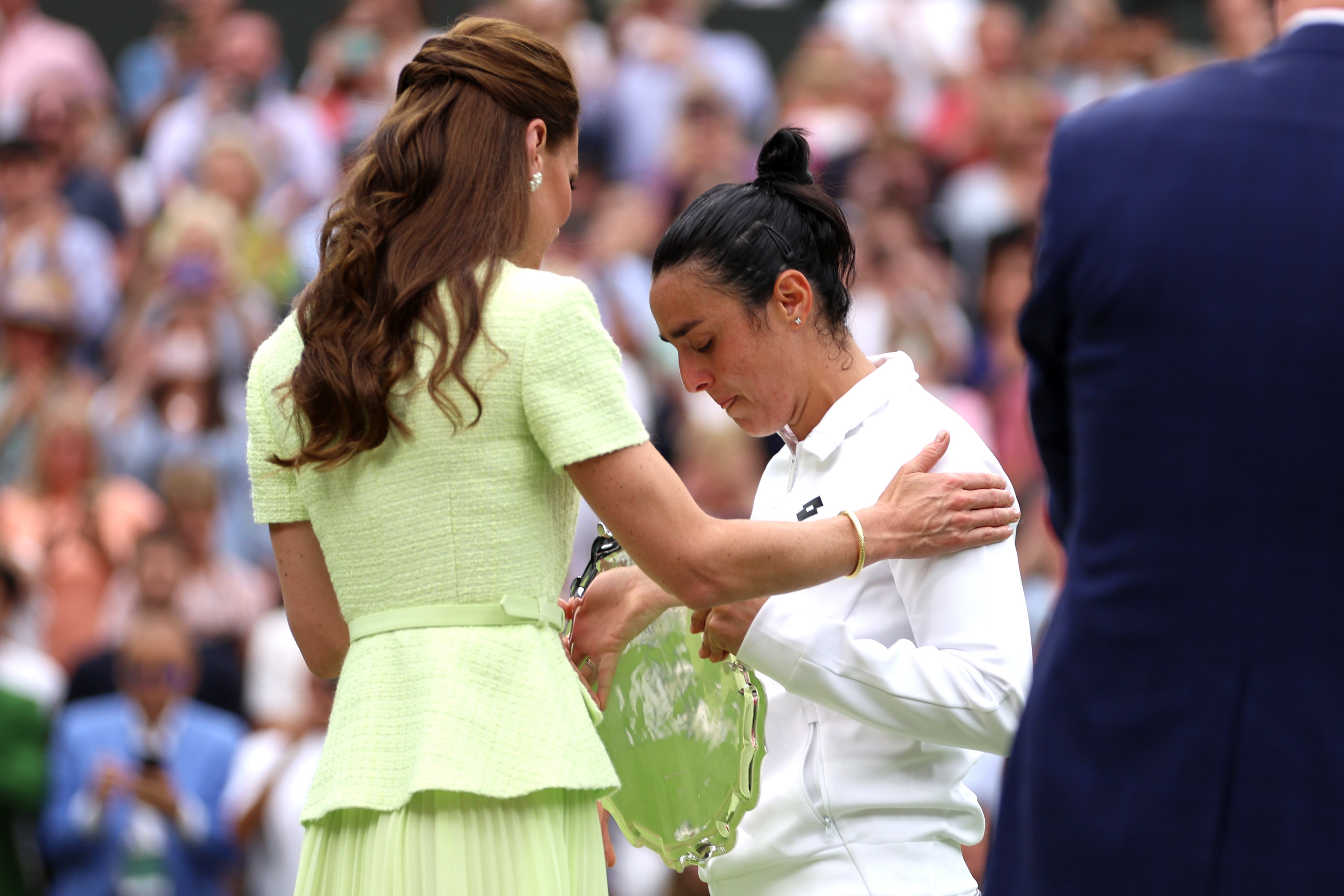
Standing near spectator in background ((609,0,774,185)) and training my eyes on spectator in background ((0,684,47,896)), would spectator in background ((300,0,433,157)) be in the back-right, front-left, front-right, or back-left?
front-right

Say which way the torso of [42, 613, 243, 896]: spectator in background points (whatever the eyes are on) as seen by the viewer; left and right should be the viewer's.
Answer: facing the viewer

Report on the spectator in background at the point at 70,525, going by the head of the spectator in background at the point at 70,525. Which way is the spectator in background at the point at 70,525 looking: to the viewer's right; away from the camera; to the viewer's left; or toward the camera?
toward the camera

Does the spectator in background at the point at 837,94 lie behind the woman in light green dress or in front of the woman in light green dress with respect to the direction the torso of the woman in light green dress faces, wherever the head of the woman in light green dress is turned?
in front

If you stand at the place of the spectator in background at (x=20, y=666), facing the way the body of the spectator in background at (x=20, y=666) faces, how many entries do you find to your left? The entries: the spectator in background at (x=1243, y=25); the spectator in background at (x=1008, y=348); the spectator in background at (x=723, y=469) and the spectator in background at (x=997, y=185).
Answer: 4

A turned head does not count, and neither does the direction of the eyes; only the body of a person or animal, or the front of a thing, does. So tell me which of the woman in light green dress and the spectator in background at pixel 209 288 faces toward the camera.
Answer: the spectator in background

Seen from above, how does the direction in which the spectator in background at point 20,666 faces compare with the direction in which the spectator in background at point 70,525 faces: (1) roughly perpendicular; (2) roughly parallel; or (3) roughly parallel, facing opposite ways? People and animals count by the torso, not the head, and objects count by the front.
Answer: roughly parallel

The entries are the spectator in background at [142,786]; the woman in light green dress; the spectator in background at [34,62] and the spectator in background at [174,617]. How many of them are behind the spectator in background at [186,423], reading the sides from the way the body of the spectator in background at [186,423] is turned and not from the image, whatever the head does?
1

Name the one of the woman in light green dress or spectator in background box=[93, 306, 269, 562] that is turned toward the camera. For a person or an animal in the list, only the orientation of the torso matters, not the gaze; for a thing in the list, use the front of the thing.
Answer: the spectator in background

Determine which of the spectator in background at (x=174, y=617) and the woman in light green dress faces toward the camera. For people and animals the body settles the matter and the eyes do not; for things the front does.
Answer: the spectator in background

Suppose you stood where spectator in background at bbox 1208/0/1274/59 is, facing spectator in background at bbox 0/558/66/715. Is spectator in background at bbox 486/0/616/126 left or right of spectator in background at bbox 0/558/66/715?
right

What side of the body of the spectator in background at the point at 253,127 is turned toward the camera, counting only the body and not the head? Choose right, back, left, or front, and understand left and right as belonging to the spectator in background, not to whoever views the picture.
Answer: front

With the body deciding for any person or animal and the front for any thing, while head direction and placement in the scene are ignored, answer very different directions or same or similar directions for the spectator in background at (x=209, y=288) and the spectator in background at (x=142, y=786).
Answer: same or similar directions

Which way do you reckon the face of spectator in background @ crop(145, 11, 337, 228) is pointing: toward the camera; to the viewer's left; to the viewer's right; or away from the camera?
toward the camera

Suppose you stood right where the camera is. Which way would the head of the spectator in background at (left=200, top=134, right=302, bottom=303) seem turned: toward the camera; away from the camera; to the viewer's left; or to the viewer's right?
toward the camera

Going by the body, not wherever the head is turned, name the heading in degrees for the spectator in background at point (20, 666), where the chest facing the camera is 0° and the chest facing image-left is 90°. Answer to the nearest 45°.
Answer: approximately 0°

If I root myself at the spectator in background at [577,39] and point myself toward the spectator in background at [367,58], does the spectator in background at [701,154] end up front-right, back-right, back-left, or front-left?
back-left

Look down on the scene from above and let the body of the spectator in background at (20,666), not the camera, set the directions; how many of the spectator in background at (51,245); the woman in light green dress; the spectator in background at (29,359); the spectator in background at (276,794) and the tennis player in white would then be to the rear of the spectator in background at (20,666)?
2

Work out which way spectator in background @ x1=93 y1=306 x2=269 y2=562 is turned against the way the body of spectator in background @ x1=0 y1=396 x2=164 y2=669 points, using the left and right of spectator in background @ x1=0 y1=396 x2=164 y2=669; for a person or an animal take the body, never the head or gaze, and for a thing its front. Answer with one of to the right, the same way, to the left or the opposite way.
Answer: the same way

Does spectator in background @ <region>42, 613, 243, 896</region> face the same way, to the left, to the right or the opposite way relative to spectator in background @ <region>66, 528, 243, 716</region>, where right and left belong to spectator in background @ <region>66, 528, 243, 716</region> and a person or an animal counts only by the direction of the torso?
the same way
